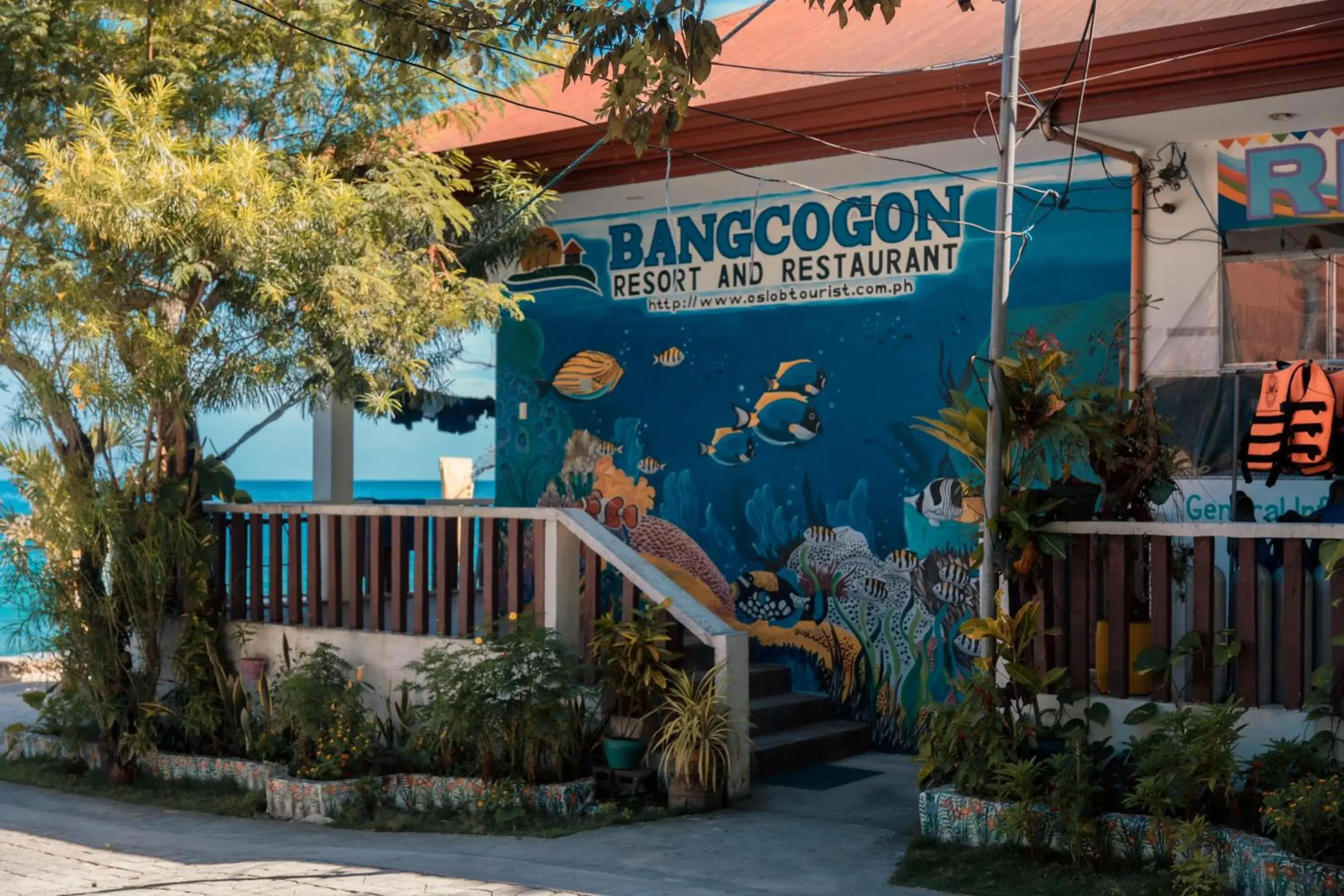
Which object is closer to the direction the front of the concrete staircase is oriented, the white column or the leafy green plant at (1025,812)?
the leafy green plant

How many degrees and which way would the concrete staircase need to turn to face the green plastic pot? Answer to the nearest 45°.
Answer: approximately 90° to its right

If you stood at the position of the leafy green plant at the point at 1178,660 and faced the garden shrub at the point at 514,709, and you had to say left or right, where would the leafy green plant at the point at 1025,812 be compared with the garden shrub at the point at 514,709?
left

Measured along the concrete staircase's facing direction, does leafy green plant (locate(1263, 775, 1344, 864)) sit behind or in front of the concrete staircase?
in front

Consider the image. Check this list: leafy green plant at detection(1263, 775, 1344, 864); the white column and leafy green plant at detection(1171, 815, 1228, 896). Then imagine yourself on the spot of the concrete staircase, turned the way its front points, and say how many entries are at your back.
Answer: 1

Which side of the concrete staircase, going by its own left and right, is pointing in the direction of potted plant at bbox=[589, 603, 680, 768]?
right

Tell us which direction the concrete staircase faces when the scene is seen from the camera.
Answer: facing the viewer and to the right of the viewer

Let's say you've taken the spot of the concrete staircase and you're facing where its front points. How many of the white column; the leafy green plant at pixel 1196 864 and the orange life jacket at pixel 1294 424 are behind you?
1
